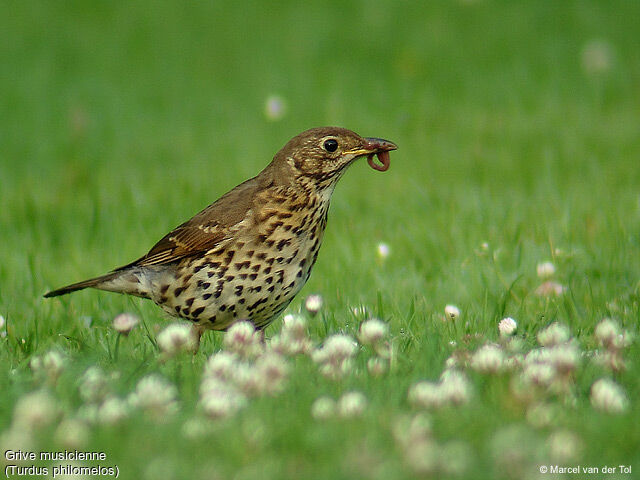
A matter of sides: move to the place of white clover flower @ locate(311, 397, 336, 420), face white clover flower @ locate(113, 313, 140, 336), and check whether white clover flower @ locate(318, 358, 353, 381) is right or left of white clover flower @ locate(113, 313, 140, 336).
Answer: right

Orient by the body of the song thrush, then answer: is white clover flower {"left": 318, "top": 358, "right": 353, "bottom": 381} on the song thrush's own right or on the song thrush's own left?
on the song thrush's own right

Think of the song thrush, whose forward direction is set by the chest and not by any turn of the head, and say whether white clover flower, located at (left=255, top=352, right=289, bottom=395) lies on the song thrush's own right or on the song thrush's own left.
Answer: on the song thrush's own right

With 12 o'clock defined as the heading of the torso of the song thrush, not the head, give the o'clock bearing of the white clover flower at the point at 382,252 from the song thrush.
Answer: The white clover flower is roughly at 10 o'clock from the song thrush.

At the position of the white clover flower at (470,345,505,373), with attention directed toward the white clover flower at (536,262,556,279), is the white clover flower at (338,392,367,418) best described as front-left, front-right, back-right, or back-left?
back-left

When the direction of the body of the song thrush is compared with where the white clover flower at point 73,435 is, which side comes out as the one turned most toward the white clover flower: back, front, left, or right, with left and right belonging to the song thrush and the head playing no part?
right

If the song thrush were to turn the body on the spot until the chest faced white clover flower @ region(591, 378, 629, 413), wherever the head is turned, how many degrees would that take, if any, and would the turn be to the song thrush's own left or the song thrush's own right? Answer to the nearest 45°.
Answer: approximately 45° to the song thrush's own right

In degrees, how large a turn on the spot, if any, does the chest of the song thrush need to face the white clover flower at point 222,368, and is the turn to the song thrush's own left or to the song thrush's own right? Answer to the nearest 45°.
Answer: approximately 90° to the song thrush's own right

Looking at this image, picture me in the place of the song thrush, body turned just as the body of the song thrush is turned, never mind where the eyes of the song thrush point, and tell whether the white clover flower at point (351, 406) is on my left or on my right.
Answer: on my right

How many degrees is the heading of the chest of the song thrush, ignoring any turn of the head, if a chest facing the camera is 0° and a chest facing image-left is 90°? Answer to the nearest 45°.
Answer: approximately 270°

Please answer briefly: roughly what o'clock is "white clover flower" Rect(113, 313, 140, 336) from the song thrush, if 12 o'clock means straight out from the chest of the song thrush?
The white clover flower is roughly at 5 o'clock from the song thrush.
